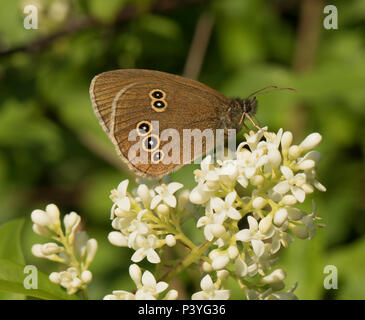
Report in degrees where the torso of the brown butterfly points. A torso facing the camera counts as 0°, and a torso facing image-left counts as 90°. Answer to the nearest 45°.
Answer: approximately 270°
